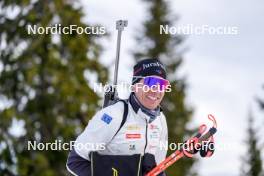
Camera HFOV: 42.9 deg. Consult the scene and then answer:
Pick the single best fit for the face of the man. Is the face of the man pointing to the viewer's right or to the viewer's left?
to the viewer's right

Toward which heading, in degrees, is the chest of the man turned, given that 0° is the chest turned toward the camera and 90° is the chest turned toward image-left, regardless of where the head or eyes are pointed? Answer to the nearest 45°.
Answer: approximately 315°
